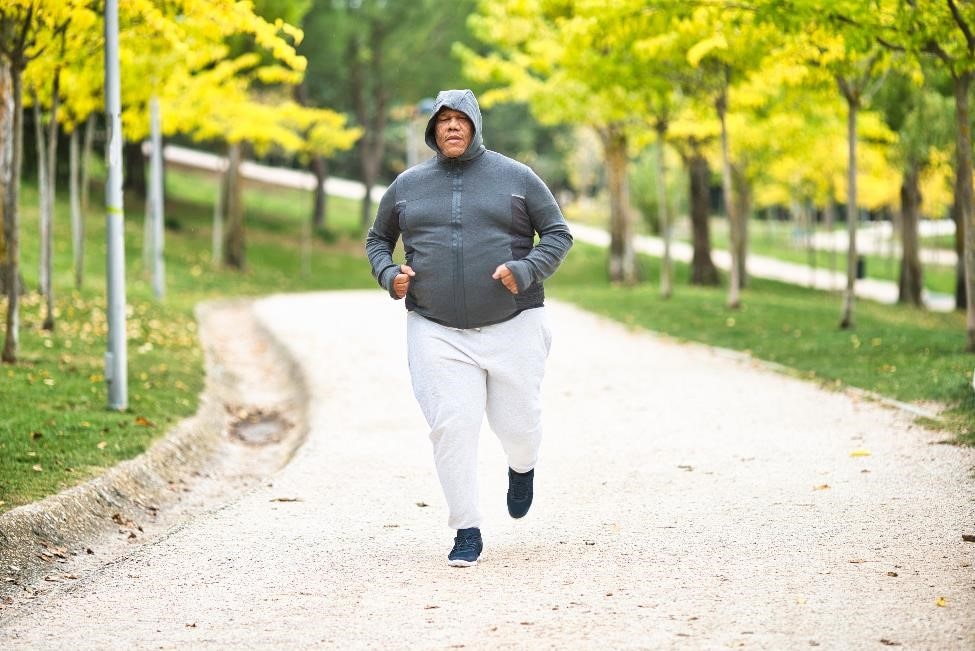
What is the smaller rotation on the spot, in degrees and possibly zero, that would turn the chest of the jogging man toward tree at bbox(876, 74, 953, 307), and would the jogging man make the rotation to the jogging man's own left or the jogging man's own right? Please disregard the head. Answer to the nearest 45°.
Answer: approximately 180°

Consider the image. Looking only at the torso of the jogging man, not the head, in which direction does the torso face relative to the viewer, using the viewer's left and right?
facing the viewer

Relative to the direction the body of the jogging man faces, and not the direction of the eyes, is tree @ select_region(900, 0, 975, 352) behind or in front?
behind

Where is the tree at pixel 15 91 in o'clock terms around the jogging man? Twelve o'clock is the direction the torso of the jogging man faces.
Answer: The tree is roughly at 5 o'clock from the jogging man.

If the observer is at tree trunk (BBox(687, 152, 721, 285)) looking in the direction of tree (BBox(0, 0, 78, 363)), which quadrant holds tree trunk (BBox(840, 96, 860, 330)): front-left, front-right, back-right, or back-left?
front-left

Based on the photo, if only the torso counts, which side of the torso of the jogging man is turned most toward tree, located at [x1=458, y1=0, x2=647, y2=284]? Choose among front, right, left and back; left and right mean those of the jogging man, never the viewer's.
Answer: back

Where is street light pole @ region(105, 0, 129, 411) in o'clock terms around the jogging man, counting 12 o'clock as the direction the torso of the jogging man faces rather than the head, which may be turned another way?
The street light pole is roughly at 5 o'clock from the jogging man.

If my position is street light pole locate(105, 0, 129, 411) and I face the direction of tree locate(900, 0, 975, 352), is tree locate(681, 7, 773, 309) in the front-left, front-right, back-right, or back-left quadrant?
front-left

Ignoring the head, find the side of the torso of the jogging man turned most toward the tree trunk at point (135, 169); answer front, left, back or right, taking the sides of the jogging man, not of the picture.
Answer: back

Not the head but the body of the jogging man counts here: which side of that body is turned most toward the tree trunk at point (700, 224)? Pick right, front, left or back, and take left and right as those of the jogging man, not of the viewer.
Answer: back
